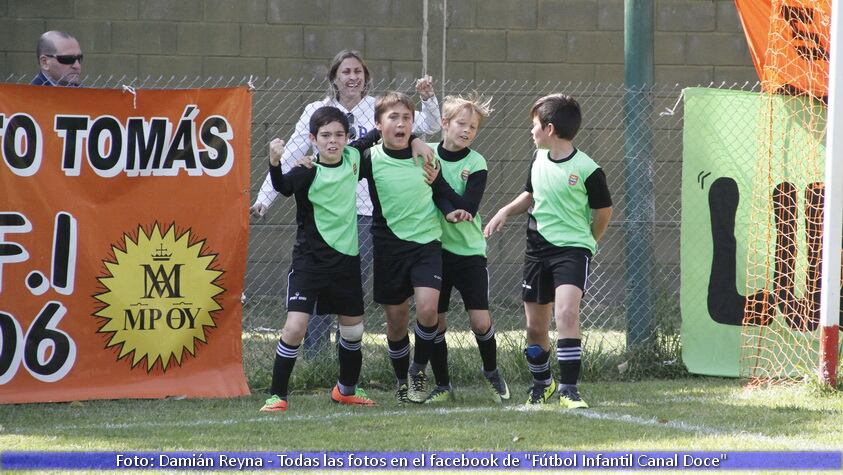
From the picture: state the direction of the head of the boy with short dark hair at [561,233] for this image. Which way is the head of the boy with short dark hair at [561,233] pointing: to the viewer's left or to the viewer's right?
to the viewer's left

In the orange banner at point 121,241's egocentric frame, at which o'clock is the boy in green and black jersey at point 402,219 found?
The boy in green and black jersey is roughly at 10 o'clock from the orange banner.

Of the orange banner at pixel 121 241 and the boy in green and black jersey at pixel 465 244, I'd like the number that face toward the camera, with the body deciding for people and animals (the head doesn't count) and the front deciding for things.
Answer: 2

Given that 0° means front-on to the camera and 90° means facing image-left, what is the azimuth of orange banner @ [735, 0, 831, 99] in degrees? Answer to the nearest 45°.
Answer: approximately 0°

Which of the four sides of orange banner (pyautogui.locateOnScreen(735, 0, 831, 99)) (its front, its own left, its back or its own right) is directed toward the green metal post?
right

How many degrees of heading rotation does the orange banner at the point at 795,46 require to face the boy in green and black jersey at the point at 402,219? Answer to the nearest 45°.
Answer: approximately 45° to its right

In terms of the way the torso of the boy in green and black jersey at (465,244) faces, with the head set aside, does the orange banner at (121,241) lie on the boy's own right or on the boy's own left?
on the boy's own right

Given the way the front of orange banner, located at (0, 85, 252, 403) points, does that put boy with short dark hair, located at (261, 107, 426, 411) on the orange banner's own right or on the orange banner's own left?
on the orange banner's own left

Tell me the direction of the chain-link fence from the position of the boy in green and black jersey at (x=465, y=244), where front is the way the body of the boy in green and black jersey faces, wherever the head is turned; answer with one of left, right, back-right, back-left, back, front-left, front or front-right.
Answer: back
